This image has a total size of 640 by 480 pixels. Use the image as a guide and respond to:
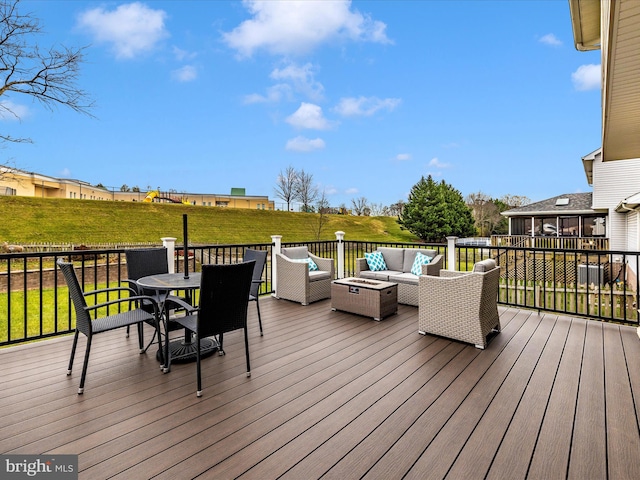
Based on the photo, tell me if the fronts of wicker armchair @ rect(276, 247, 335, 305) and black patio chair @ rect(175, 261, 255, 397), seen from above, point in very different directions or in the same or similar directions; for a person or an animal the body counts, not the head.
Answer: very different directions

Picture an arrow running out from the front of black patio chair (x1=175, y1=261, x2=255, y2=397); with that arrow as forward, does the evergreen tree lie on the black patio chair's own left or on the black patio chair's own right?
on the black patio chair's own right

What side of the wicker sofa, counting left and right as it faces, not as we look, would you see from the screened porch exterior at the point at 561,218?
back

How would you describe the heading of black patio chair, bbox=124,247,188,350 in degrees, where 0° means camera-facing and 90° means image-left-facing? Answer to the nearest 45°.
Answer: approximately 315°

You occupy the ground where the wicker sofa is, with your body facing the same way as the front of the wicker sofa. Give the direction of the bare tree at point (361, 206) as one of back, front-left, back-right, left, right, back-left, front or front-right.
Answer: back-right

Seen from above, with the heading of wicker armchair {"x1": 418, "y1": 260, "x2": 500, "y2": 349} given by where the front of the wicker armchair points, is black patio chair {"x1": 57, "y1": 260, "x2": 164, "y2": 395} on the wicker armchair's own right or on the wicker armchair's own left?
on the wicker armchair's own left

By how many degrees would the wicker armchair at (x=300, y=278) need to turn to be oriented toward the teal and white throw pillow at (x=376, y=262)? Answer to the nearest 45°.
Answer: approximately 45° to its left

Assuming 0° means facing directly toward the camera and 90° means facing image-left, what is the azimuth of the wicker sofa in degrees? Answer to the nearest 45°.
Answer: approximately 45°

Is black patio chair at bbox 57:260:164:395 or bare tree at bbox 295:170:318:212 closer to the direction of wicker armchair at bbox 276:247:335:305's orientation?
the black patio chair

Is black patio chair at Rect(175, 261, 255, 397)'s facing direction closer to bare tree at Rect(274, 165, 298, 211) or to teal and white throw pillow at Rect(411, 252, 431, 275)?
the bare tree

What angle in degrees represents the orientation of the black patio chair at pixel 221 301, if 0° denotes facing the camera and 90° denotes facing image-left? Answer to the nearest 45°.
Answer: approximately 135°

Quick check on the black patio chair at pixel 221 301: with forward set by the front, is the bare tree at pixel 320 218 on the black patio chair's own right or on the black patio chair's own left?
on the black patio chair's own right
